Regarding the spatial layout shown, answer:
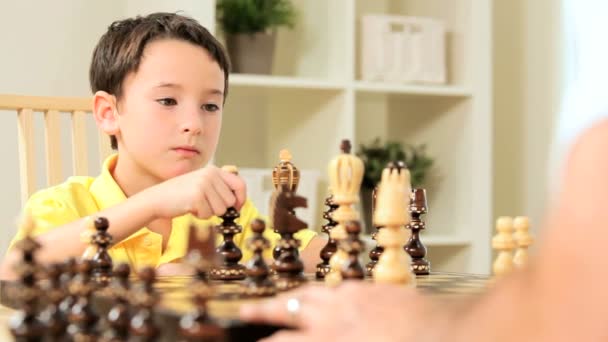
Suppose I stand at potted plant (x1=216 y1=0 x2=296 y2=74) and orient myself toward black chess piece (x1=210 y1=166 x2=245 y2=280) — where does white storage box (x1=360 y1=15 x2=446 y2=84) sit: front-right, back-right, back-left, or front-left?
back-left

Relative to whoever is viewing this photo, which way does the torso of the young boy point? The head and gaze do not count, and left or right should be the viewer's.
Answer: facing the viewer and to the right of the viewer

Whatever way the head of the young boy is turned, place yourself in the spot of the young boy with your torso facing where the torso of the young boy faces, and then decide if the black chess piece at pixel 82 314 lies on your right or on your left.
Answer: on your right

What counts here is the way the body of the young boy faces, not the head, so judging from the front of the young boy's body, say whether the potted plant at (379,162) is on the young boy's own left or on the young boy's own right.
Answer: on the young boy's own left

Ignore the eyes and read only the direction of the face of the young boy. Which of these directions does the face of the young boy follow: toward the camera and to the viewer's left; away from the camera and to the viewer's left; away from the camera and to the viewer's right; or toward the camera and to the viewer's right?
toward the camera and to the viewer's right

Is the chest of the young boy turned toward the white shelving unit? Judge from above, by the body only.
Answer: no

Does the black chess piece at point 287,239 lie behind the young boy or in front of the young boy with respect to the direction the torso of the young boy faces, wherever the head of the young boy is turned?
in front

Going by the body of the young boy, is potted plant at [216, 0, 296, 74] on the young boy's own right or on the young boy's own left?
on the young boy's own left

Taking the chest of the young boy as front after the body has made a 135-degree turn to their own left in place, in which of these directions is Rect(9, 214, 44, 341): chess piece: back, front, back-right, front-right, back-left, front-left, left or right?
back

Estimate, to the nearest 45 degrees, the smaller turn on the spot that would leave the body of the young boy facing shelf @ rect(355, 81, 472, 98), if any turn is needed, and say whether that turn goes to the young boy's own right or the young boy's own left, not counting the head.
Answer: approximately 90° to the young boy's own left

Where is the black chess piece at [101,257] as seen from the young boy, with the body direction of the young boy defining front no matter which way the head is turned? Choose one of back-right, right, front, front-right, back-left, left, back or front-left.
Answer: front-right

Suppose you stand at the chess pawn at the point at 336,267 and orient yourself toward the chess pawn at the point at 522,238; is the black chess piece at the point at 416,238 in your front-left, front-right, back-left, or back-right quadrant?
front-left
